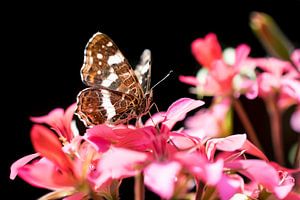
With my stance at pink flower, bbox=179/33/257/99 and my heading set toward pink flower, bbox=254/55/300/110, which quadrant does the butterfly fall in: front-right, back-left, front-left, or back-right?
back-right

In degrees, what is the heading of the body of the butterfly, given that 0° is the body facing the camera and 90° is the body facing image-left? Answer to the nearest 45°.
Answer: approximately 315°
